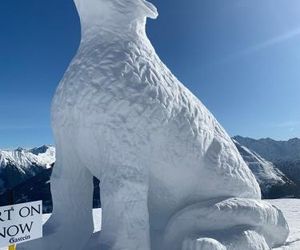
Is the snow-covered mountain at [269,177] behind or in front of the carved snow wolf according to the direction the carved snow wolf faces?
behind

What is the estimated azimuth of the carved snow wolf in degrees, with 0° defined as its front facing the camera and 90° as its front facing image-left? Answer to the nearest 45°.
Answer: approximately 45°
